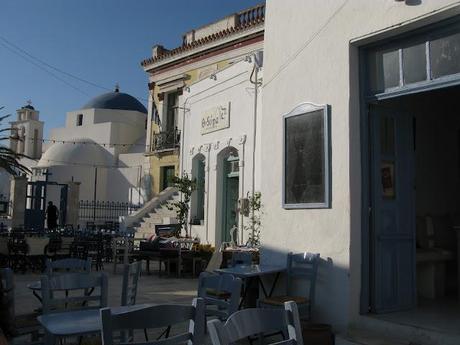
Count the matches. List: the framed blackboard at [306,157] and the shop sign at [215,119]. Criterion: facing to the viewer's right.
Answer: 0

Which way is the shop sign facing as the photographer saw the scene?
facing the viewer and to the left of the viewer

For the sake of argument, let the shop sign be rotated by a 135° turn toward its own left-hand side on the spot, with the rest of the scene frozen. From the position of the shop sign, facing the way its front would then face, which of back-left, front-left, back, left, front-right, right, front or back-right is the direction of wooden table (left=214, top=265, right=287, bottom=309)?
right

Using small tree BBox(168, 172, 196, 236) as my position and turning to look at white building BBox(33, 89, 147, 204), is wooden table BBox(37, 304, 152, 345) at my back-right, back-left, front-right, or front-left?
back-left

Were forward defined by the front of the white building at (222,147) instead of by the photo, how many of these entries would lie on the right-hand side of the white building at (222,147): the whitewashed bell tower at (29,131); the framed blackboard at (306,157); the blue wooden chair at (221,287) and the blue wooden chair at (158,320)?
1

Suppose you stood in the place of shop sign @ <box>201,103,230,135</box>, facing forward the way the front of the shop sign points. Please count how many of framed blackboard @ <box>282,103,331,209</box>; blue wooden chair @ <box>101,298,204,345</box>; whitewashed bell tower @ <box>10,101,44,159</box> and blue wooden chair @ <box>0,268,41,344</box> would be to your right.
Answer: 1

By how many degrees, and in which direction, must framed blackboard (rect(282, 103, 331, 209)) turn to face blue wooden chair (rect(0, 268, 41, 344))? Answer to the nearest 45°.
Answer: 0° — it already faces it

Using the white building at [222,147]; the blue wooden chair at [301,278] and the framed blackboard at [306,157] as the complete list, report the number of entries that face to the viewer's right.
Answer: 0

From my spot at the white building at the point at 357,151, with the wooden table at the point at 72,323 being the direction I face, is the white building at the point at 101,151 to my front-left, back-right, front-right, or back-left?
back-right

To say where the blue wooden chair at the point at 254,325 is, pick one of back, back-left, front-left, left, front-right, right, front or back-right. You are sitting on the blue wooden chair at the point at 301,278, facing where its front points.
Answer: front-left

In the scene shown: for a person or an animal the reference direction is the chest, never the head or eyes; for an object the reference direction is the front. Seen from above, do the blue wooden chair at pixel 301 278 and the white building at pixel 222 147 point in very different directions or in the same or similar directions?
same or similar directions

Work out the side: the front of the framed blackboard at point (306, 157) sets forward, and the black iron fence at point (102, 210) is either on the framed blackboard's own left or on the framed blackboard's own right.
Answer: on the framed blackboard's own right

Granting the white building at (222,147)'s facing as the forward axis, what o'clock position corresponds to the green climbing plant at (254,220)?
The green climbing plant is roughly at 10 o'clock from the white building.

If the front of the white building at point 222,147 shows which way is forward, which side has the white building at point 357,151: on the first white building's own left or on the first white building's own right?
on the first white building's own left
